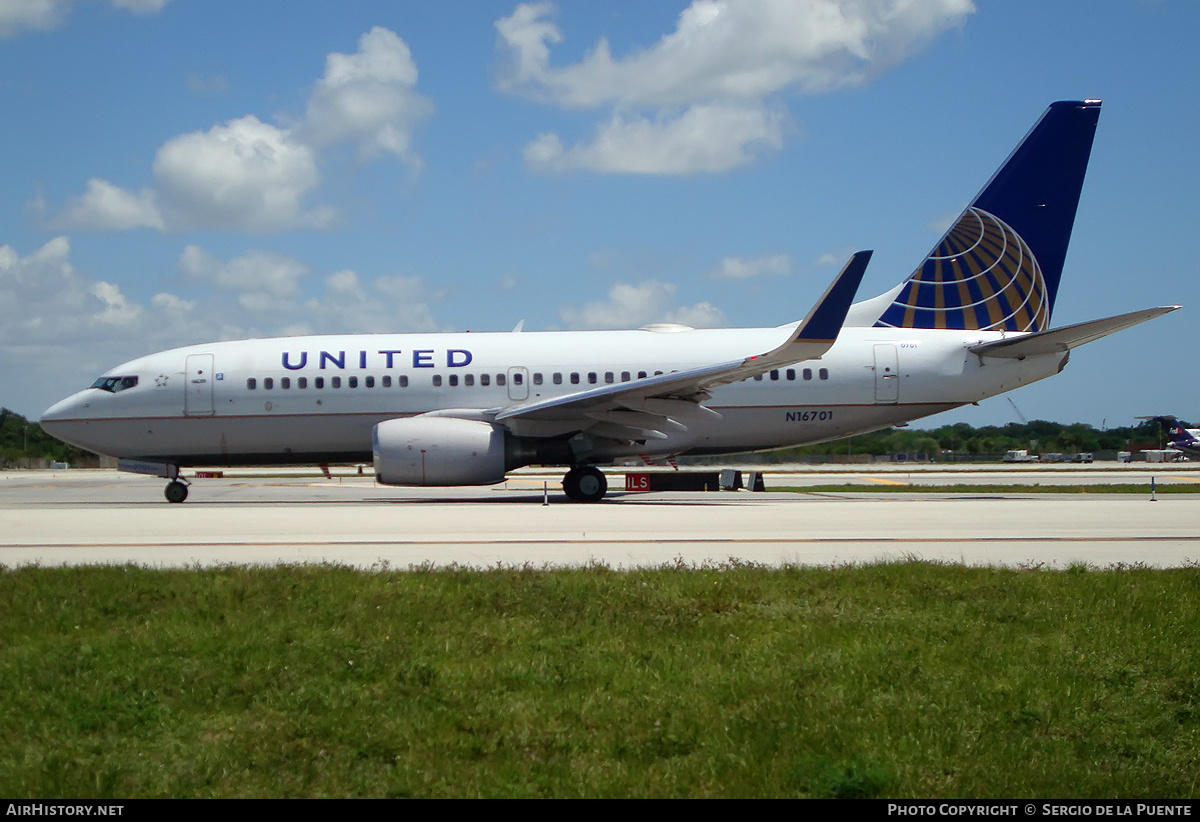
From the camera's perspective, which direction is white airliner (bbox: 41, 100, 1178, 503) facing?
to the viewer's left
